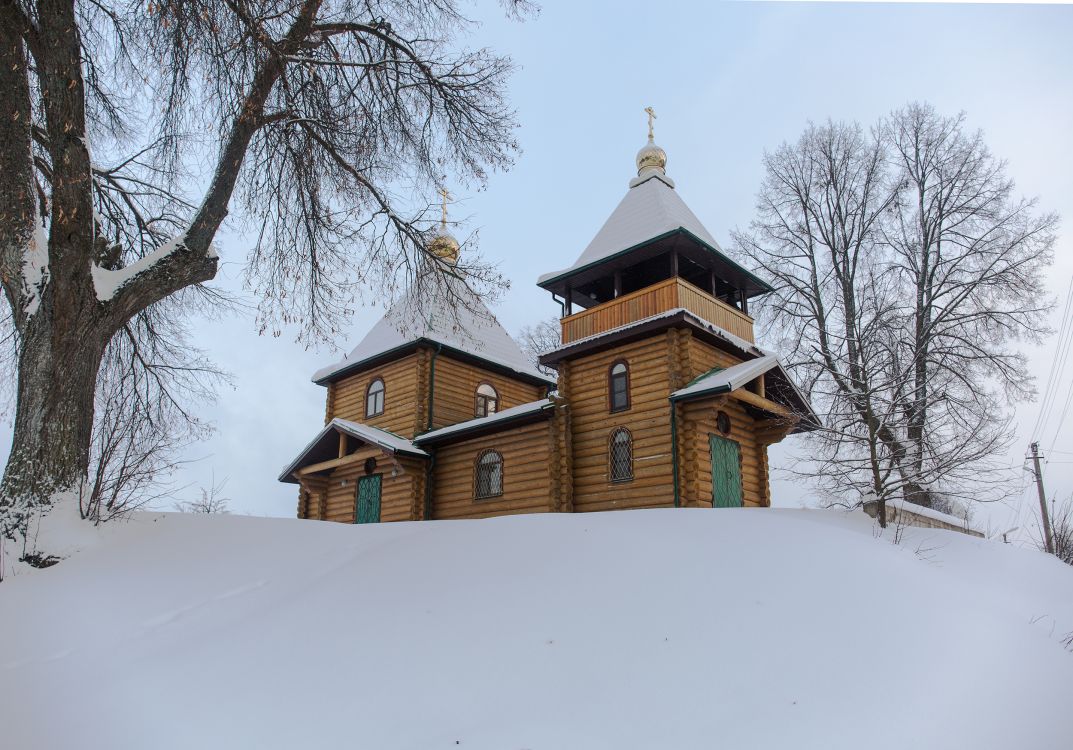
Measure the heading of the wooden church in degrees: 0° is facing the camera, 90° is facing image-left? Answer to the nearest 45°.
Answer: approximately 315°
